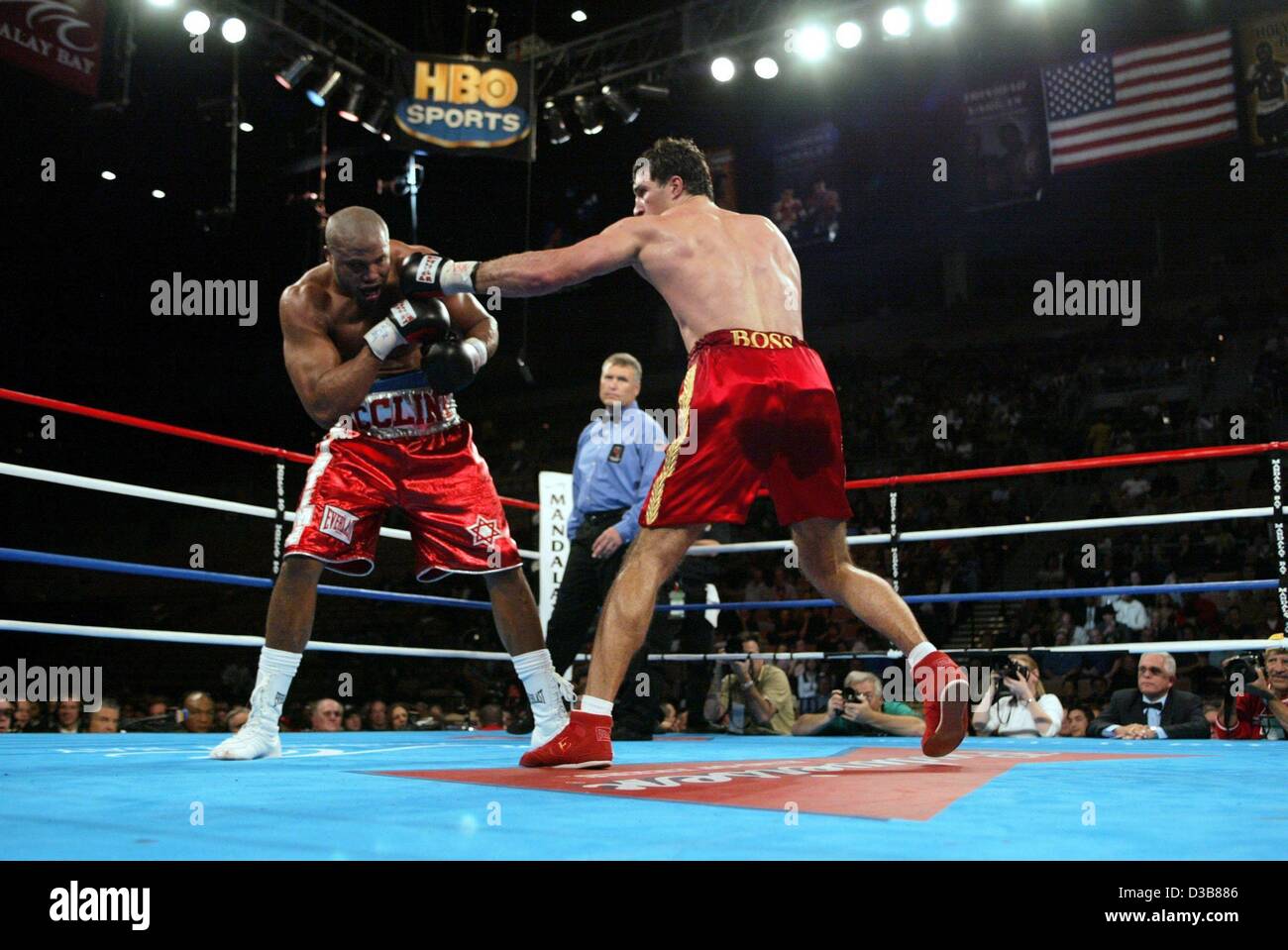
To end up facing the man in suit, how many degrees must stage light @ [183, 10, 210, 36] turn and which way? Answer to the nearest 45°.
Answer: approximately 45° to its left

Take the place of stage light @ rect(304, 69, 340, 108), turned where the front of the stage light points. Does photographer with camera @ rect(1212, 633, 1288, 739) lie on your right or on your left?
on your left

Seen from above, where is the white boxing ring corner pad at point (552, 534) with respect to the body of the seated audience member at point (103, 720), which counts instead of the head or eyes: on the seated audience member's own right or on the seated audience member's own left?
on the seated audience member's own left

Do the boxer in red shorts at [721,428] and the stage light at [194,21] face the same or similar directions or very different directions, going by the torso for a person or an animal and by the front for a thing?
very different directions

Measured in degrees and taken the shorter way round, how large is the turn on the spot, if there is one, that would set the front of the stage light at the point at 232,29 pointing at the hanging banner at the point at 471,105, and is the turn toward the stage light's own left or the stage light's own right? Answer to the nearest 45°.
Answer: approximately 90° to the stage light's own left

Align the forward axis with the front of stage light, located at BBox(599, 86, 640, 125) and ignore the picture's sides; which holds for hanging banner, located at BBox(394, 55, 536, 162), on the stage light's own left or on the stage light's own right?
on the stage light's own right

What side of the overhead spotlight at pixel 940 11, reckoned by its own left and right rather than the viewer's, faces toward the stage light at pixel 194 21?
right
